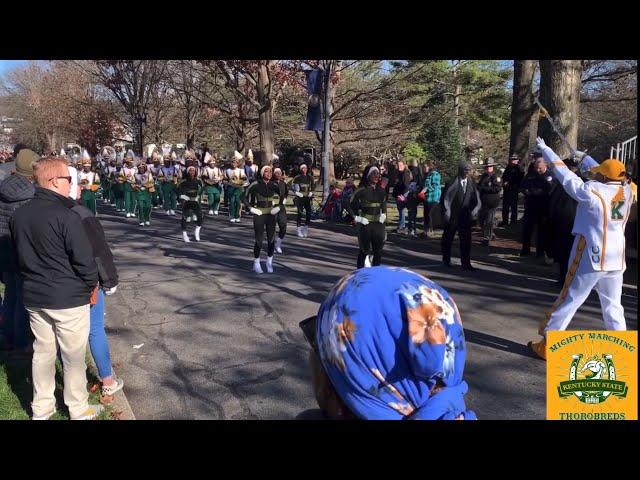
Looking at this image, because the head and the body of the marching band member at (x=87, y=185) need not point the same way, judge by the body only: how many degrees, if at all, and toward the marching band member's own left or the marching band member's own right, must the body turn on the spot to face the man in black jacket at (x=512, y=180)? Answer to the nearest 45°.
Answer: approximately 45° to the marching band member's own left

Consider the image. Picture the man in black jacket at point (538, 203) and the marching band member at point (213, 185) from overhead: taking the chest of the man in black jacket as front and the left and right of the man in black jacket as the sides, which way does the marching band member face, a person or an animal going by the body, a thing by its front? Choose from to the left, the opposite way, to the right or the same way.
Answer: to the left

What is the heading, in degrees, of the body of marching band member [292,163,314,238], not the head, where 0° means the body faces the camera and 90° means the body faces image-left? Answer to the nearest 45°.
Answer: approximately 0°

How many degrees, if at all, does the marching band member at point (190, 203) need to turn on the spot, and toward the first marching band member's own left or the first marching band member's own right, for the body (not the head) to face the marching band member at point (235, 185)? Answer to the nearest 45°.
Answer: approximately 180°

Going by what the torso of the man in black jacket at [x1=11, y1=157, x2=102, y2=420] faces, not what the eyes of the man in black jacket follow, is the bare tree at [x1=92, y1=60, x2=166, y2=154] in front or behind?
in front

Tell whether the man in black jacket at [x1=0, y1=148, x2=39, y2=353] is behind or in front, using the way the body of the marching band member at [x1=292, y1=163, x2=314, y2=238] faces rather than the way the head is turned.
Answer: in front

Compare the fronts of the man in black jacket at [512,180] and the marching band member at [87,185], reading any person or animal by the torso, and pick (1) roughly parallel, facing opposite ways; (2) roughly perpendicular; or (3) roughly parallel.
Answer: roughly perpendicular

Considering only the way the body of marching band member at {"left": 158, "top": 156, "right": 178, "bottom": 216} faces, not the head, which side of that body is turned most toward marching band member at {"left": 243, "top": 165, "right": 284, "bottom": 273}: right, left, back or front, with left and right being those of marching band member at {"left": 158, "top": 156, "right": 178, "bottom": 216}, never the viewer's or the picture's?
front

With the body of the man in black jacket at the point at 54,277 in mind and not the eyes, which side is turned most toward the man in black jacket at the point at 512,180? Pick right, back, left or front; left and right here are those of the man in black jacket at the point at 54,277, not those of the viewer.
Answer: front

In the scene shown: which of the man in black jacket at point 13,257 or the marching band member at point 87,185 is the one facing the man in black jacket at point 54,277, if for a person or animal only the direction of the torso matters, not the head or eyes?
the marching band member

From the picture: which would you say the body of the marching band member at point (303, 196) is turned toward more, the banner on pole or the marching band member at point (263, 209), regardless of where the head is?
the marching band member
